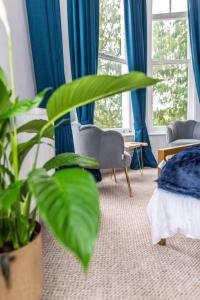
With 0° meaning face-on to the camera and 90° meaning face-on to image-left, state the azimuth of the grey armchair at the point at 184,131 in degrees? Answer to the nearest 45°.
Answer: approximately 0°

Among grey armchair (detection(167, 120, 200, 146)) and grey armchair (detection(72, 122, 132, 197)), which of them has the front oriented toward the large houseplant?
grey armchair (detection(167, 120, 200, 146))
